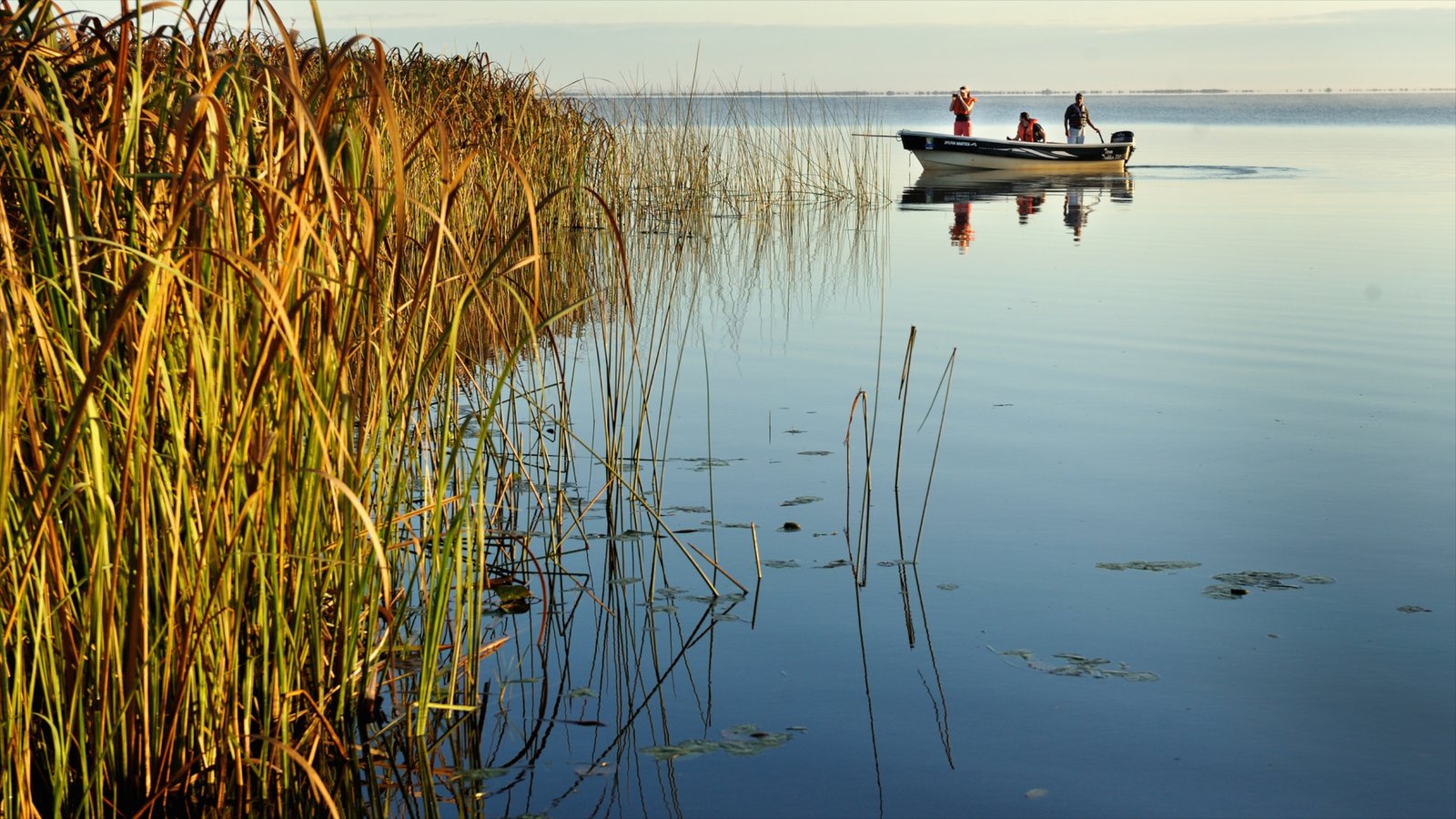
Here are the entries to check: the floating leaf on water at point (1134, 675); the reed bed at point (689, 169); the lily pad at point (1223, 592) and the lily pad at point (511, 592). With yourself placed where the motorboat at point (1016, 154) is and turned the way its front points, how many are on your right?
0

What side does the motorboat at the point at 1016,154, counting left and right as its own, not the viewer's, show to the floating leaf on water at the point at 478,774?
left

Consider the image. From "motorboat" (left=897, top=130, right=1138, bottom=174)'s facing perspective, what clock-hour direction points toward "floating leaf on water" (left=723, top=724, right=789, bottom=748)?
The floating leaf on water is roughly at 9 o'clock from the motorboat.

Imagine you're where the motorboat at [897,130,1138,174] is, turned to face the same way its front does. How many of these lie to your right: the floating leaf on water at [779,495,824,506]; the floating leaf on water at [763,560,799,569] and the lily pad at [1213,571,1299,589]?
0

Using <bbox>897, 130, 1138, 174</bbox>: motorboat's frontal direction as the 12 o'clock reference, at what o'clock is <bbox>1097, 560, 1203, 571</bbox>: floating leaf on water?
The floating leaf on water is roughly at 9 o'clock from the motorboat.

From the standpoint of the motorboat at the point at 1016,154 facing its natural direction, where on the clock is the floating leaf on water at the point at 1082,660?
The floating leaf on water is roughly at 9 o'clock from the motorboat.

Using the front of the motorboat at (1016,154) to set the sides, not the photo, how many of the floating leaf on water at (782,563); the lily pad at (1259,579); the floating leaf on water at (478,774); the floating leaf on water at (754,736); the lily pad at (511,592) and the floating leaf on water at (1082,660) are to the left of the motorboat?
6

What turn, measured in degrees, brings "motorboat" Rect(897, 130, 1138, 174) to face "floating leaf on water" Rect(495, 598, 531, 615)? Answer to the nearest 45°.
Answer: approximately 90° to its left

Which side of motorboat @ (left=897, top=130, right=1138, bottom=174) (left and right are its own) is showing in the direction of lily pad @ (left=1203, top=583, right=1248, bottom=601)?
left

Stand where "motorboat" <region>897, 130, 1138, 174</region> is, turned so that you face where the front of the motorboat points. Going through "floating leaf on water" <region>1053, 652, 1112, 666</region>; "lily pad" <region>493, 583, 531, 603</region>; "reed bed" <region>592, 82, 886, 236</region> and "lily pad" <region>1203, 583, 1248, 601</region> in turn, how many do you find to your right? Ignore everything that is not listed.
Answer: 0

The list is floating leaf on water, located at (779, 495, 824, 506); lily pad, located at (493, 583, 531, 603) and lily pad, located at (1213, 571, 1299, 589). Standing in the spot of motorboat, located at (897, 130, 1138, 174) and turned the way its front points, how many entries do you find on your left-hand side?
3

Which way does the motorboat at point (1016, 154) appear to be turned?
to the viewer's left

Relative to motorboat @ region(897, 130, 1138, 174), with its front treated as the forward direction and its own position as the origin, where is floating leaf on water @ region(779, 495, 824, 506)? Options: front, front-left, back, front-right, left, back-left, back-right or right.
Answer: left

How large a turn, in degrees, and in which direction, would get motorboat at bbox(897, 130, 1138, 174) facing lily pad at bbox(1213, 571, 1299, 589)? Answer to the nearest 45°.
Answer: approximately 90° to its left

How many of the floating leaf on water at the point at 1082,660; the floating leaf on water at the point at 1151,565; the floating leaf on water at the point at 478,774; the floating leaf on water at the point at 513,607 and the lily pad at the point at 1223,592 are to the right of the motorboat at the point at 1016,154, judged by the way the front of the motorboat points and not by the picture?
0
